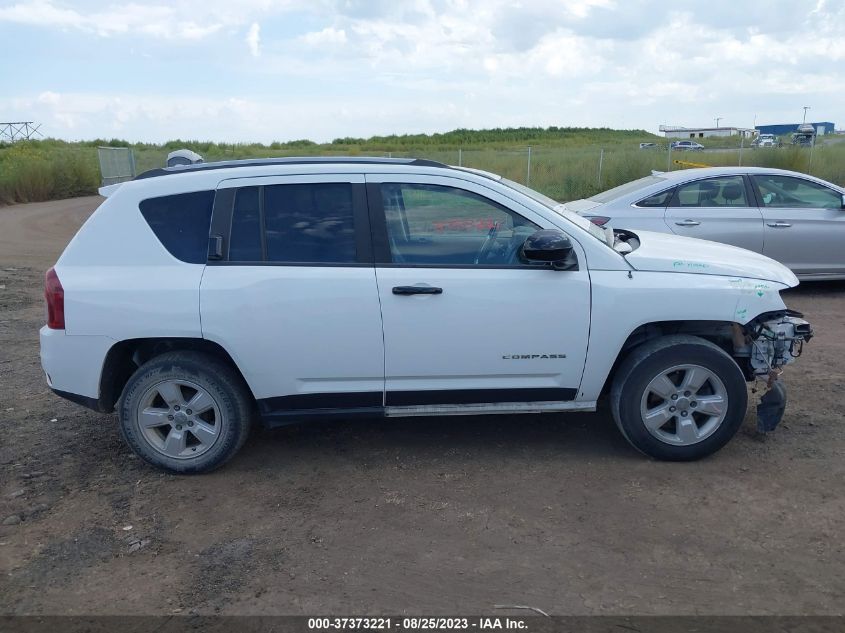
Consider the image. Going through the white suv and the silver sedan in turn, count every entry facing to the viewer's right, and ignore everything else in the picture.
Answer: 2

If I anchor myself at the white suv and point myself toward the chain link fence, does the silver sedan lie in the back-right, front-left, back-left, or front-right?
front-right

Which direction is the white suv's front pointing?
to the viewer's right

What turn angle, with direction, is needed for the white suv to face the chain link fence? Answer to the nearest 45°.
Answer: approximately 135° to its left

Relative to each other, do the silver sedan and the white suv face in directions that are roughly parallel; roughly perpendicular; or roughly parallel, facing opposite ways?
roughly parallel

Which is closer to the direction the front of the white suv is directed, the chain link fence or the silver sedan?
the silver sedan

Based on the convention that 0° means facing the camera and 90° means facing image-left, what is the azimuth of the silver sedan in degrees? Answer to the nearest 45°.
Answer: approximately 270°

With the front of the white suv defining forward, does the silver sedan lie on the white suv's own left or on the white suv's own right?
on the white suv's own left

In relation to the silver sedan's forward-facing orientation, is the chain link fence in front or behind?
behind

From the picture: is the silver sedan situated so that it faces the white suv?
no
